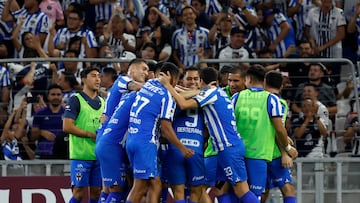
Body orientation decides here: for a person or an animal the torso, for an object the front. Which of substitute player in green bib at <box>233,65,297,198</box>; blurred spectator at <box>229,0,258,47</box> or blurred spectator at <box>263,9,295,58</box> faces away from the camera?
the substitute player in green bib

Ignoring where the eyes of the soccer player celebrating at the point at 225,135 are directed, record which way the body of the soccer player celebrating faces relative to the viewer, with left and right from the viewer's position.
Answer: facing away from the viewer and to the left of the viewer

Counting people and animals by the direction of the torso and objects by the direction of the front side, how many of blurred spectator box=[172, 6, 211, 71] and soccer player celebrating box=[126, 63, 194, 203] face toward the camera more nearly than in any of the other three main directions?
1

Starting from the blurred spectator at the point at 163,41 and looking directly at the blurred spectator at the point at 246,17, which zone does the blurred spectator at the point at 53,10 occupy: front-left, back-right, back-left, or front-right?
back-left

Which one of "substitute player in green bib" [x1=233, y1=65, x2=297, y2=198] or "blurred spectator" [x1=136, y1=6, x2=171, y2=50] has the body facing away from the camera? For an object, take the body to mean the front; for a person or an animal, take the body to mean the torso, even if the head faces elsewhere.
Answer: the substitute player in green bib

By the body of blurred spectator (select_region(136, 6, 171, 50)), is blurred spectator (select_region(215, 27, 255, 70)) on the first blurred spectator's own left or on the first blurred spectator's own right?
on the first blurred spectator's own left

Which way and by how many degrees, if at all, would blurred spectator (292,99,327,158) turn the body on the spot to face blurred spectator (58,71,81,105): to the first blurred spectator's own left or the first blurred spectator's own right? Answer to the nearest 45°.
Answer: approximately 90° to the first blurred spectator's own right

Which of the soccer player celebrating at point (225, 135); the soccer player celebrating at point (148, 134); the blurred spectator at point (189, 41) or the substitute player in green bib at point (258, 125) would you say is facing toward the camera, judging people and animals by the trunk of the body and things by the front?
the blurred spectator

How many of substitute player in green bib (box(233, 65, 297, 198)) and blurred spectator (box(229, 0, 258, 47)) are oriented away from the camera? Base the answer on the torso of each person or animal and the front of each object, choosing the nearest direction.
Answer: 1

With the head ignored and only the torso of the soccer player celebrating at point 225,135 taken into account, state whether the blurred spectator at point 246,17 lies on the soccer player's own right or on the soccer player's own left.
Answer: on the soccer player's own right
